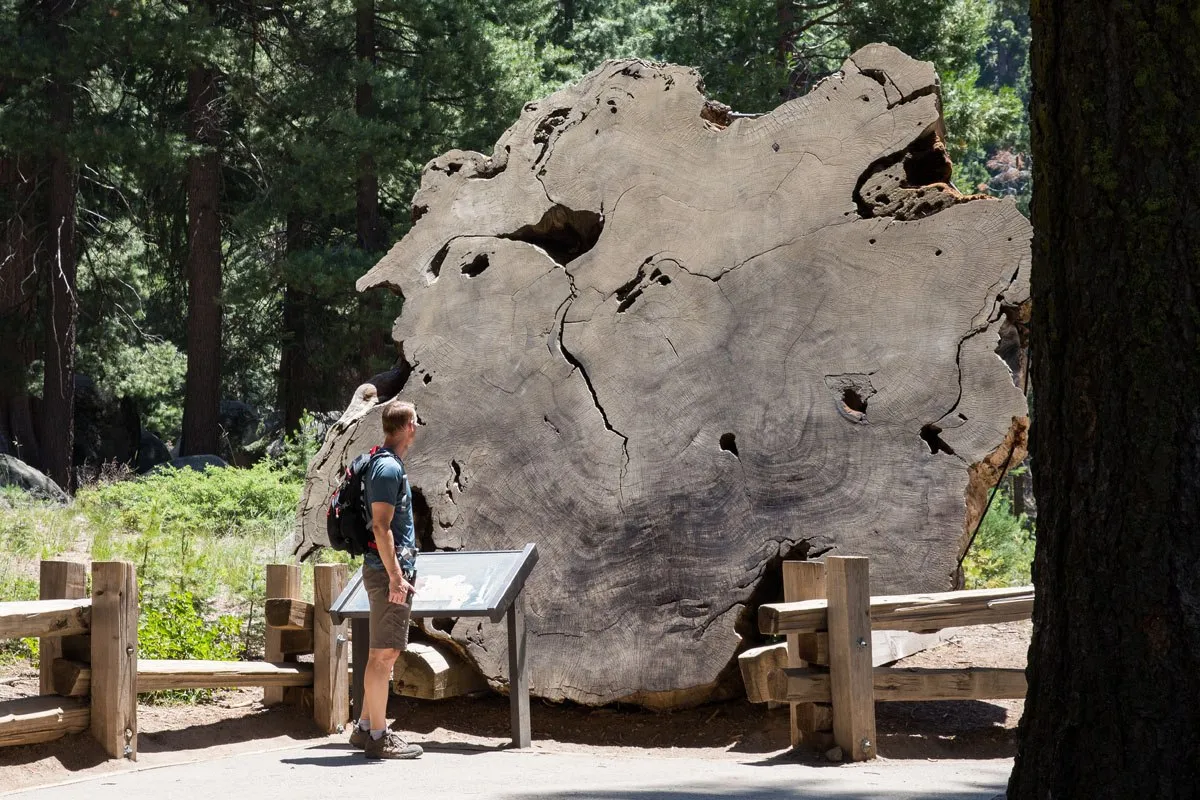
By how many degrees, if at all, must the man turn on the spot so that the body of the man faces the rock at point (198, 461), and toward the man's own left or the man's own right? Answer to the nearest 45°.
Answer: approximately 90° to the man's own left

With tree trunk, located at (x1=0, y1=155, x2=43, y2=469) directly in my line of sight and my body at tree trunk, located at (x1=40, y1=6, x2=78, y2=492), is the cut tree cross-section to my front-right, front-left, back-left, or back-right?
back-left

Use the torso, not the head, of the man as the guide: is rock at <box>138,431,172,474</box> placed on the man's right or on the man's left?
on the man's left

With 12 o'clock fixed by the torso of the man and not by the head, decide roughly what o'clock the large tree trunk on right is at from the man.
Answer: The large tree trunk on right is roughly at 2 o'clock from the man.

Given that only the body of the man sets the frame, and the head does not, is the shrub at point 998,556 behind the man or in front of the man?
in front

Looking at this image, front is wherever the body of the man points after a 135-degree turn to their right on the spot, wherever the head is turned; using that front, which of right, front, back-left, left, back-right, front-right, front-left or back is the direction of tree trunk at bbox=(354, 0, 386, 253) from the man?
back-right

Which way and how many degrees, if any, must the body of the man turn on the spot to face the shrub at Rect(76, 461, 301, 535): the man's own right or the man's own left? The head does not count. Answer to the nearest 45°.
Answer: approximately 90° to the man's own left

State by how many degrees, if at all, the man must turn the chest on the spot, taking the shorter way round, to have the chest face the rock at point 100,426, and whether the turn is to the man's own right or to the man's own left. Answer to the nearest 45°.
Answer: approximately 90° to the man's own left

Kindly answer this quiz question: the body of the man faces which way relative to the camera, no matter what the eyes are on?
to the viewer's right

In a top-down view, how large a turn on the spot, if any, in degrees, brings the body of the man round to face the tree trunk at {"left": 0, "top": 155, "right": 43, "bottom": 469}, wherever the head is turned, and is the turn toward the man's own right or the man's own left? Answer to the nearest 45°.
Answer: approximately 90° to the man's own left

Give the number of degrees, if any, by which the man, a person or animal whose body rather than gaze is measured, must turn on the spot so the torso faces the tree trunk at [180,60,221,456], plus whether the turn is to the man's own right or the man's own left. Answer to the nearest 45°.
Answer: approximately 90° to the man's own left

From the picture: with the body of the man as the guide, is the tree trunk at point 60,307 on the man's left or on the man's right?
on the man's left

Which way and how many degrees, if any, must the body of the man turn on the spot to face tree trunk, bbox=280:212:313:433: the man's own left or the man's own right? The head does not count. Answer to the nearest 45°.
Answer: approximately 90° to the man's own left

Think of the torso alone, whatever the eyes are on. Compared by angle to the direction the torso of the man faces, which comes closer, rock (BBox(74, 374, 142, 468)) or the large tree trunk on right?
the large tree trunk on right
